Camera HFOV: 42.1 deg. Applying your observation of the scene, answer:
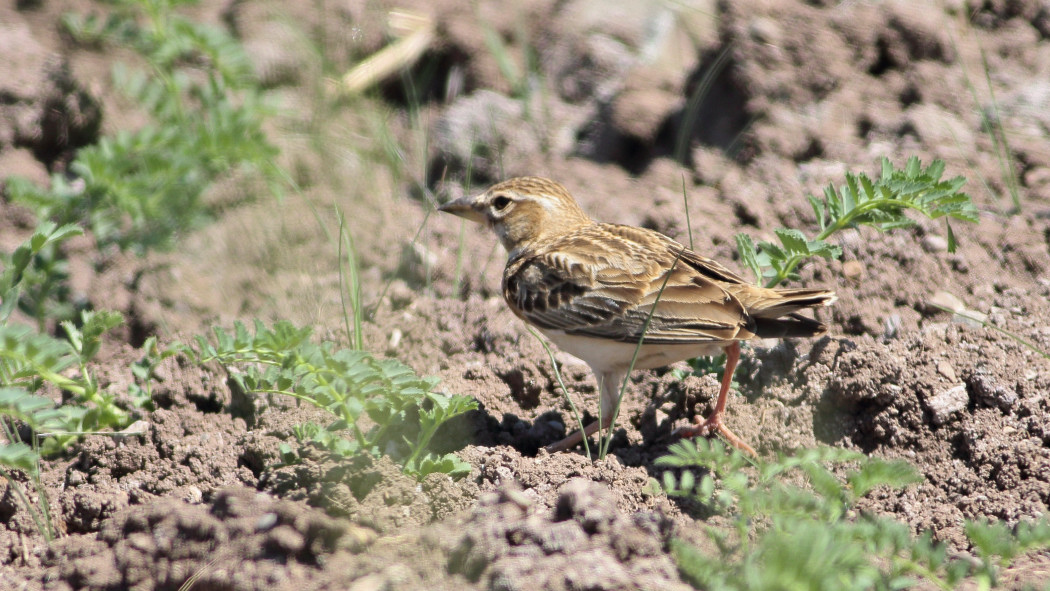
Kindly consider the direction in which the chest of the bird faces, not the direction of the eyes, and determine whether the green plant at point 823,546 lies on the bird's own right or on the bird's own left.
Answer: on the bird's own left

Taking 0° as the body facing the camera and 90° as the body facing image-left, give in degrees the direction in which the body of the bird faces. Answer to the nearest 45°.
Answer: approximately 90°

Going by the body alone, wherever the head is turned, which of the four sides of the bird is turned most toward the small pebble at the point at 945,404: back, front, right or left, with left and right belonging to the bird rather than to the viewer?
back

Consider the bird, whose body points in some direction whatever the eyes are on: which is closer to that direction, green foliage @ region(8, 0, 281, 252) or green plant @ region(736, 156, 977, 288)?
the green foliage

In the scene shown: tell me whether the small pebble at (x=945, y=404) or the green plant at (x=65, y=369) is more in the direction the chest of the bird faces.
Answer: the green plant

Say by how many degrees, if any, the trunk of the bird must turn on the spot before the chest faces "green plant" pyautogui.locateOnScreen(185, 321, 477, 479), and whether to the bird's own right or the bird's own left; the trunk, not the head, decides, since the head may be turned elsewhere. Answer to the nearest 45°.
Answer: approximately 45° to the bird's own left

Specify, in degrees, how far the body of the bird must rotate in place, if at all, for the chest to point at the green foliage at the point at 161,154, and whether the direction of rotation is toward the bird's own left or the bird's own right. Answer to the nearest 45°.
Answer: approximately 45° to the bird's own right

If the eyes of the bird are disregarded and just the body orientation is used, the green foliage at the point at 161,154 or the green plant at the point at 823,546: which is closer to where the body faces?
the green foliage
